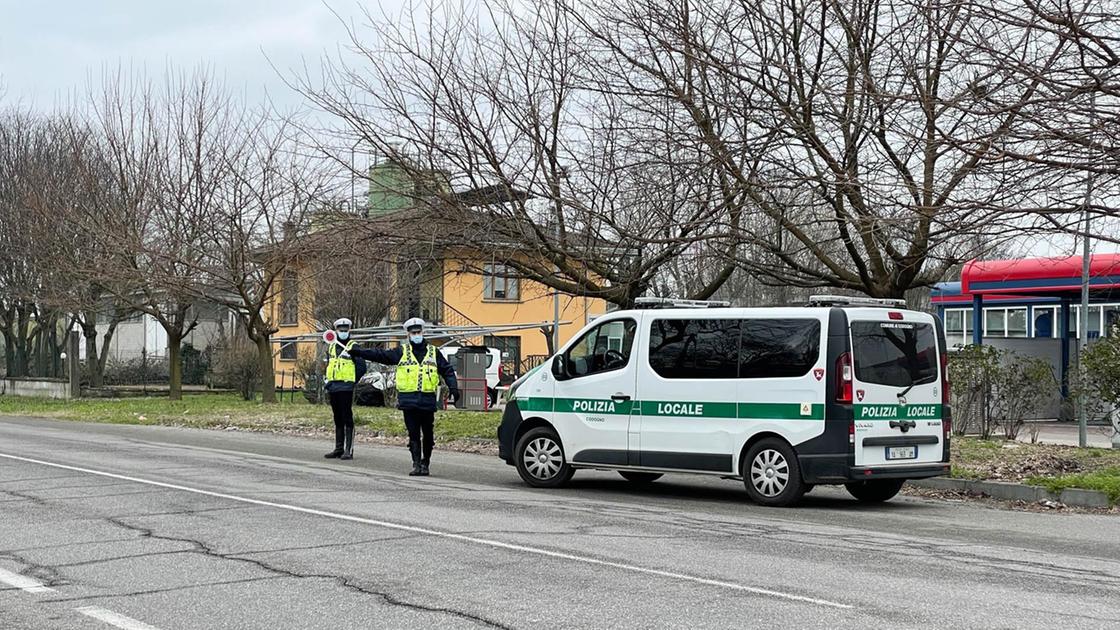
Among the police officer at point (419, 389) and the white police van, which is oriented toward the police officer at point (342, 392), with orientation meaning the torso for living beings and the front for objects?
the white police van

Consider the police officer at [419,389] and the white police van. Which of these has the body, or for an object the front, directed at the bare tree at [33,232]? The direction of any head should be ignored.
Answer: the white police van

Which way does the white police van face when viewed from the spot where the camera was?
facing away from the viewer and to the left of the viewer

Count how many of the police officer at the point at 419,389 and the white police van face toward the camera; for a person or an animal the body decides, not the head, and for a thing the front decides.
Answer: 1

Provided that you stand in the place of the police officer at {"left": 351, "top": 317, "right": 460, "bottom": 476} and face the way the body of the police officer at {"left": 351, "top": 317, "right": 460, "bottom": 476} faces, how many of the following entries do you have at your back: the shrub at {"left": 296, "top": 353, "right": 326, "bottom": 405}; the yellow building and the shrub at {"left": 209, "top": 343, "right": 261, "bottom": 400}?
3

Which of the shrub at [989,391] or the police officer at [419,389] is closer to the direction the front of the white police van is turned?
the police officer

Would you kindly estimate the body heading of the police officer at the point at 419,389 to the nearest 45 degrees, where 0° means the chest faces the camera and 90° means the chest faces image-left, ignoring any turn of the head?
approximately 0°

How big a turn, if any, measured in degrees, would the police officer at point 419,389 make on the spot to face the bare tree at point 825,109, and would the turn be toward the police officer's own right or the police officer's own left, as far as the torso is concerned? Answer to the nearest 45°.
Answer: approximately 90° to the police officer's own left

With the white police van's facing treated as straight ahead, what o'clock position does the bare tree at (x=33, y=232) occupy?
The bare tree is roughly at 12 o'clock from the white police van.
